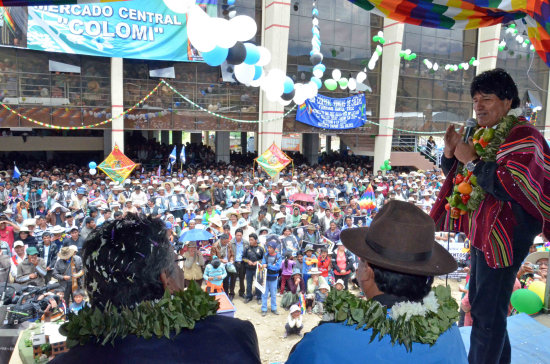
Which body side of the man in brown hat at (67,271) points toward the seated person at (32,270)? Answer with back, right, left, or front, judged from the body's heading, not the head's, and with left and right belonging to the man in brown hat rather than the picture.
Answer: right

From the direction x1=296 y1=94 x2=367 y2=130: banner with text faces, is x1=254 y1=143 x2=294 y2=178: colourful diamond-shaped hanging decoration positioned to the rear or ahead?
ahead

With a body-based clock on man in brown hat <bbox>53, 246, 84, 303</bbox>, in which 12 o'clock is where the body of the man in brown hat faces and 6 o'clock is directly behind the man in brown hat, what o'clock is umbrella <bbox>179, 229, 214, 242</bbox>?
The umbrella is roughly at 9 o'clock from the man in brown hat.

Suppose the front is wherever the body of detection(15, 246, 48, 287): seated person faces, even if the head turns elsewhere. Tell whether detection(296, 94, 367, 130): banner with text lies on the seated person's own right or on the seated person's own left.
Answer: on the seated person's own left

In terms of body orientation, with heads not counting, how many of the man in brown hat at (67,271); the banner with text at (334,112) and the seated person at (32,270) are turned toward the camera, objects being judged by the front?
3

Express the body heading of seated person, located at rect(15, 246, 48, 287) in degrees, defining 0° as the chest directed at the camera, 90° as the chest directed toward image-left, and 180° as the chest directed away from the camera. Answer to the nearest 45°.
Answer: approximately 0°

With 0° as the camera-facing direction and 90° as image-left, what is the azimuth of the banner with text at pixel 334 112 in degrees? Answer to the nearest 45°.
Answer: approximately 0°

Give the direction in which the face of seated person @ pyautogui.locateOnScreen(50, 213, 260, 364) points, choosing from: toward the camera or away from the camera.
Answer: away from the camera
